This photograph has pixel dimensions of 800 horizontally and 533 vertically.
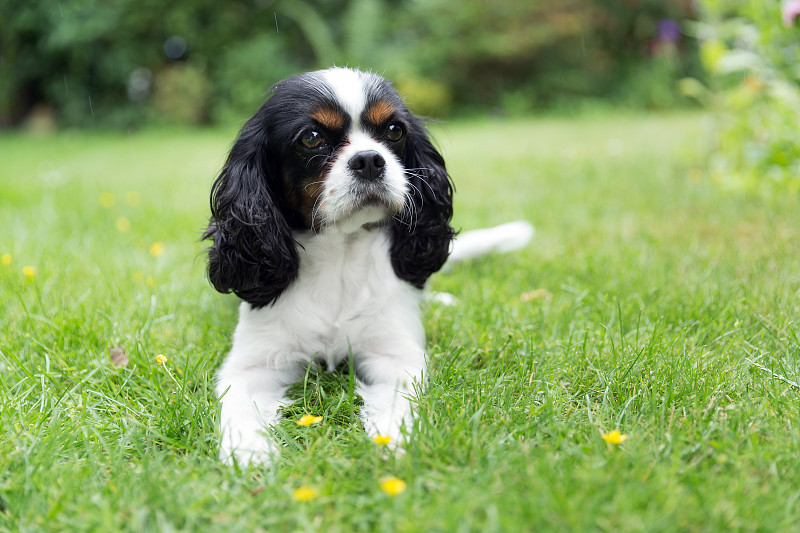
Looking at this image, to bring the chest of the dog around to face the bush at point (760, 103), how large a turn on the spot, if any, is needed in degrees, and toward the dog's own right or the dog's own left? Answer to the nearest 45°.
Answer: approximately 135° to the dog's own left

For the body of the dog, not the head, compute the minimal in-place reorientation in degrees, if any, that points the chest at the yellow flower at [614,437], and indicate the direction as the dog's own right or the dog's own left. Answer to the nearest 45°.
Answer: approximately 45° to the dog's own left

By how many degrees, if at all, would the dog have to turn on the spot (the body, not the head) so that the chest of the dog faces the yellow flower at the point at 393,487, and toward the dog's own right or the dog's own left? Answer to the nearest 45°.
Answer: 0° — it already faces it

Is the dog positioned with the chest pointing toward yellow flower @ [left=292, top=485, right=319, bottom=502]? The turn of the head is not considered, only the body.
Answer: yes

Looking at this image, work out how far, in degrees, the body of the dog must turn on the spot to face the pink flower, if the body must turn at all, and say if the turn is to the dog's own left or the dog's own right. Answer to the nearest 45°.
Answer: approximately 135° to the dog's own left

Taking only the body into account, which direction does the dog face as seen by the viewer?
toward the camera

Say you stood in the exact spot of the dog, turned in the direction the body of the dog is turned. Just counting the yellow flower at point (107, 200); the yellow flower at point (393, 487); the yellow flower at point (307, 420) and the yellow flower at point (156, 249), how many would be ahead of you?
2

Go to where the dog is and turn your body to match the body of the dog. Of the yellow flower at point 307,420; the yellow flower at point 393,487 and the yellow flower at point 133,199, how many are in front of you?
2

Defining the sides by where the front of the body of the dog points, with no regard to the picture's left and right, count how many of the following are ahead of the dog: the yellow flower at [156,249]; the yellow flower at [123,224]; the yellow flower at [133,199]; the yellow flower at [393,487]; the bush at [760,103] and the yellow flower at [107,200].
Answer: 1

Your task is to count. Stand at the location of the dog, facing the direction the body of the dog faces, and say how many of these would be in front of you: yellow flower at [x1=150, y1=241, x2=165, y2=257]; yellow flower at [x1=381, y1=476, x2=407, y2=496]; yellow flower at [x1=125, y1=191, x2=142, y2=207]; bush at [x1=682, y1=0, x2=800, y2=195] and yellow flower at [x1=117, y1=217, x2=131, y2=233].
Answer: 1

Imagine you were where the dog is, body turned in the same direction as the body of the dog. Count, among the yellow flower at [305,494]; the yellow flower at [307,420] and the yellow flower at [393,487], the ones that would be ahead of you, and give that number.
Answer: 3
